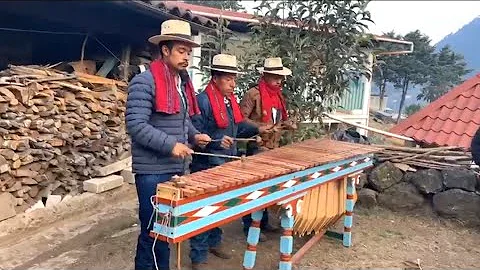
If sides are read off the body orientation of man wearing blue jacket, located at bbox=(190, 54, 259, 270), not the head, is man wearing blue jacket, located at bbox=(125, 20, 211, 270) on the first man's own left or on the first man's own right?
on the first man's own right

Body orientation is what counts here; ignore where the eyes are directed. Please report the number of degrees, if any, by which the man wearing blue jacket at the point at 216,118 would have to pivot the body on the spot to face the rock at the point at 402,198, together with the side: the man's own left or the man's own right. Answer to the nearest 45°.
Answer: approximately 90° to the man's own left

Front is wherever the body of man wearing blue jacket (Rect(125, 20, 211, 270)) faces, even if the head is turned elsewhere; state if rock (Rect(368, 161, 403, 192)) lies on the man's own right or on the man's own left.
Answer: on the man's own left

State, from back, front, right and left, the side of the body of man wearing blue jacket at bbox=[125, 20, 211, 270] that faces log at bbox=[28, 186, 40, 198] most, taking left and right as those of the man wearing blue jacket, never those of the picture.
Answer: back

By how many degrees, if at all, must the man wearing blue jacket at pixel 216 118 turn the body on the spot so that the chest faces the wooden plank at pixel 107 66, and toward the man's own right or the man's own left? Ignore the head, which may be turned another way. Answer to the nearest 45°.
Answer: approximately 180°

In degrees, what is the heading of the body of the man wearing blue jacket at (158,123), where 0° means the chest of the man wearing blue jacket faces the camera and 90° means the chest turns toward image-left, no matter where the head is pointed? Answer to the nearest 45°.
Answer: approximately 315°

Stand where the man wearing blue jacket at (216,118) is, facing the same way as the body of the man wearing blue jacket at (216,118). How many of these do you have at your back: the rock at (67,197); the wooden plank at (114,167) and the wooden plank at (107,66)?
3
